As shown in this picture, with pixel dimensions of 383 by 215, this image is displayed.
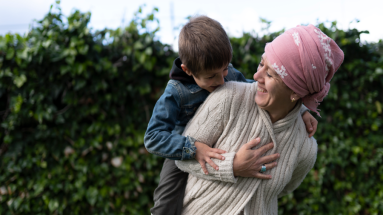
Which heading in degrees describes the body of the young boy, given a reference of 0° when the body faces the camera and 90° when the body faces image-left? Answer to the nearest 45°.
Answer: approximately 315°

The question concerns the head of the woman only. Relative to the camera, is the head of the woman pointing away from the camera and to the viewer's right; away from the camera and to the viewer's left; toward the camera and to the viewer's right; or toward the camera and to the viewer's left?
toward the camera and to the viewer's left
